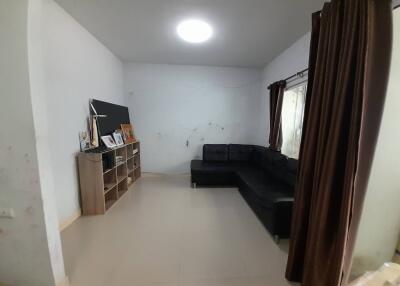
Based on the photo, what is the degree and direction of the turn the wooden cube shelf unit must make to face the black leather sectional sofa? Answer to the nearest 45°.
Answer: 0° — it already faces it

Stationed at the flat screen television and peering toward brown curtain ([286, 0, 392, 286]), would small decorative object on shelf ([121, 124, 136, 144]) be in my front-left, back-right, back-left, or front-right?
back-left

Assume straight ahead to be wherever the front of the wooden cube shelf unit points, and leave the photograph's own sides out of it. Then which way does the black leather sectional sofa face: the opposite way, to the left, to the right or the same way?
the opposite way

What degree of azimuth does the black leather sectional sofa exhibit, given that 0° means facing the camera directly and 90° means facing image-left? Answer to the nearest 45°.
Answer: approximately 45°

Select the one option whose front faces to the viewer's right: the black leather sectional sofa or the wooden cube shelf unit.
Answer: the wooden cube shelf unit

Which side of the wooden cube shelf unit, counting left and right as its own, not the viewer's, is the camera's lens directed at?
right

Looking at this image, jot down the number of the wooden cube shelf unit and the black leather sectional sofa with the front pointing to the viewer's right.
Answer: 1
